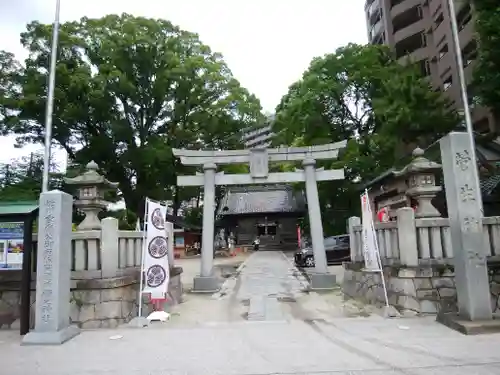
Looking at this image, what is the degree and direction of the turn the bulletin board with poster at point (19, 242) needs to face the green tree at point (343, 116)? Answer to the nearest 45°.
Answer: approximately 135° to its left

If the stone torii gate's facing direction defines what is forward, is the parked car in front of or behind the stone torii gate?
behind

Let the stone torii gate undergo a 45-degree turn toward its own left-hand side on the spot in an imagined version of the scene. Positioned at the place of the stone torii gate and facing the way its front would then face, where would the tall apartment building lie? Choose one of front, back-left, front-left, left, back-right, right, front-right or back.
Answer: left

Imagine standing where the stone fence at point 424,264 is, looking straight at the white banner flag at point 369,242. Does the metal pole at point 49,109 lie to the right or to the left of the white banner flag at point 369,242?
left

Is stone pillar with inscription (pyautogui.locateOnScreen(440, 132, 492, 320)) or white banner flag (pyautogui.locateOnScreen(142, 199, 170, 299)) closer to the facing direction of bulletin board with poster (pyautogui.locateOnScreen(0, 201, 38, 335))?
the stone pillar with inscription

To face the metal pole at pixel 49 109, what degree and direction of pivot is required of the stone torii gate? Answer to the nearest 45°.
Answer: approximately 45° to its right

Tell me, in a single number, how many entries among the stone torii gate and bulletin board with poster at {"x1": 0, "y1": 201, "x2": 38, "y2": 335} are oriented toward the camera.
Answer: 2

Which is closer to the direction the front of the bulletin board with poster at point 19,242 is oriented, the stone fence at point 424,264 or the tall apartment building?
the stone fence

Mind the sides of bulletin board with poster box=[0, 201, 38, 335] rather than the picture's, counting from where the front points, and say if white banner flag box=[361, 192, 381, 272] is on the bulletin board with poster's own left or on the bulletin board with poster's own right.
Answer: on the bulletin board with poster's own left

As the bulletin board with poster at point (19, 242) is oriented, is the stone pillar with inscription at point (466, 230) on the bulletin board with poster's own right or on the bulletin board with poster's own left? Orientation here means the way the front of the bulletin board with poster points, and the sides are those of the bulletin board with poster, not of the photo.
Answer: on the bulletin board with poster's own left

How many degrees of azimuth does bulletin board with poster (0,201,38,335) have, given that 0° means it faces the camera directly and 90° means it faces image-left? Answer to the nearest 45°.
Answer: approximately 0°

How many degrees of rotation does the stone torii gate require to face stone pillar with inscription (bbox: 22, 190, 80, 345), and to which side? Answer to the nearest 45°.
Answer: approximately 45° to its right

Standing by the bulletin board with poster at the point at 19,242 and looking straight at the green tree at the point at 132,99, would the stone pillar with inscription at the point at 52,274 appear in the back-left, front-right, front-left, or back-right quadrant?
back-right
